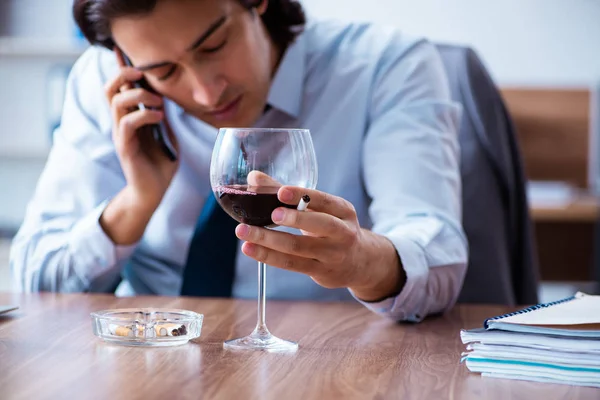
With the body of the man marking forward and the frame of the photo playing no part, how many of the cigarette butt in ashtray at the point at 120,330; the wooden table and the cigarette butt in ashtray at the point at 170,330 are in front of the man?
3

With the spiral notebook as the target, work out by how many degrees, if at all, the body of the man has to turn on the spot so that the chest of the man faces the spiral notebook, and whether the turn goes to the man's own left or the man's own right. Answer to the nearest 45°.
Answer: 0° — they already face it

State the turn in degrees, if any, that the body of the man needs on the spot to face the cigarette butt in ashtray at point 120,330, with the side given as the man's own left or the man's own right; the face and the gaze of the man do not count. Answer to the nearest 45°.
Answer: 0° — they already face it

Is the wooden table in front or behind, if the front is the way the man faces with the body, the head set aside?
in front

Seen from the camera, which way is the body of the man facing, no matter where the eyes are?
toward the camera

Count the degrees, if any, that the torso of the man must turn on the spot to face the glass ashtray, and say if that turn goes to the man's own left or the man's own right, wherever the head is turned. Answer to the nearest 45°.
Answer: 0° — they already face it

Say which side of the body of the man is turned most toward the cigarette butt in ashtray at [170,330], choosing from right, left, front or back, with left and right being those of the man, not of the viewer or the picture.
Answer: front
